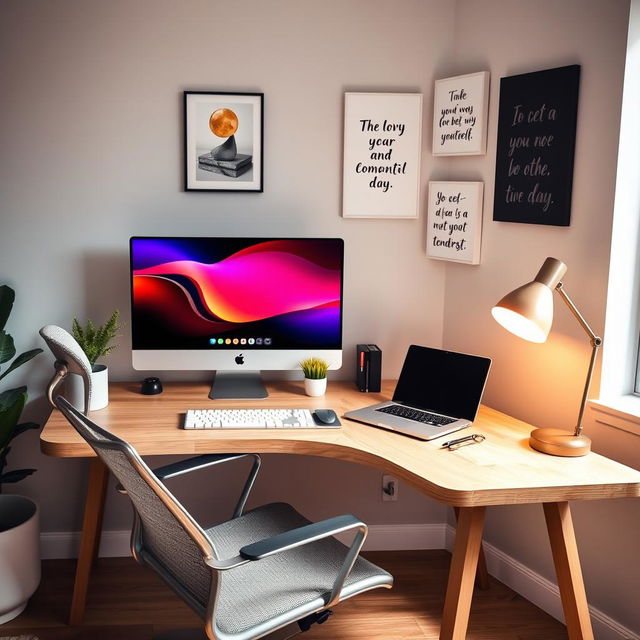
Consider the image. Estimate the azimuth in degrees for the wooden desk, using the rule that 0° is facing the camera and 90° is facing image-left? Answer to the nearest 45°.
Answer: approximately 0°

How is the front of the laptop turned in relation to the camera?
facing the viewer and to the left of the viewer

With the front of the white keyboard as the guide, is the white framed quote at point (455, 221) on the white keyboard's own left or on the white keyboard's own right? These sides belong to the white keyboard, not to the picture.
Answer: on the white keyboard's own left

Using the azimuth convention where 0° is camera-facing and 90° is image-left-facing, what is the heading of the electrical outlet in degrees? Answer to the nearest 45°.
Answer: approximately 0°

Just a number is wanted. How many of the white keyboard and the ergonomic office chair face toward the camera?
1

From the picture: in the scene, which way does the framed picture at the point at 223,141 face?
toward the camera

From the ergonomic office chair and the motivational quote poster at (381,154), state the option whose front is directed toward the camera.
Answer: the motivational quote poster

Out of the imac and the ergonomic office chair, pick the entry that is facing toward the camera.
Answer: the imac

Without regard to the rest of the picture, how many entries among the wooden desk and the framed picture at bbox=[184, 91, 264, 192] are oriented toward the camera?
2

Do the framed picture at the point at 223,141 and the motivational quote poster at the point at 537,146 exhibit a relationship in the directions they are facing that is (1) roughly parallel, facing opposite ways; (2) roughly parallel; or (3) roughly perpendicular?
roughly perpendicular

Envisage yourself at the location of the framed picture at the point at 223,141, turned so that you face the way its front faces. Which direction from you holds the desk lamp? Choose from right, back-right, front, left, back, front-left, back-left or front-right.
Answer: front-left

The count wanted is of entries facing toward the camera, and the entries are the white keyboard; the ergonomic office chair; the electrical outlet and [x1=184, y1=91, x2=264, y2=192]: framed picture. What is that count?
3

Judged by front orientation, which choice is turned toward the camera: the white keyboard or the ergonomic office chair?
the white keyboard
